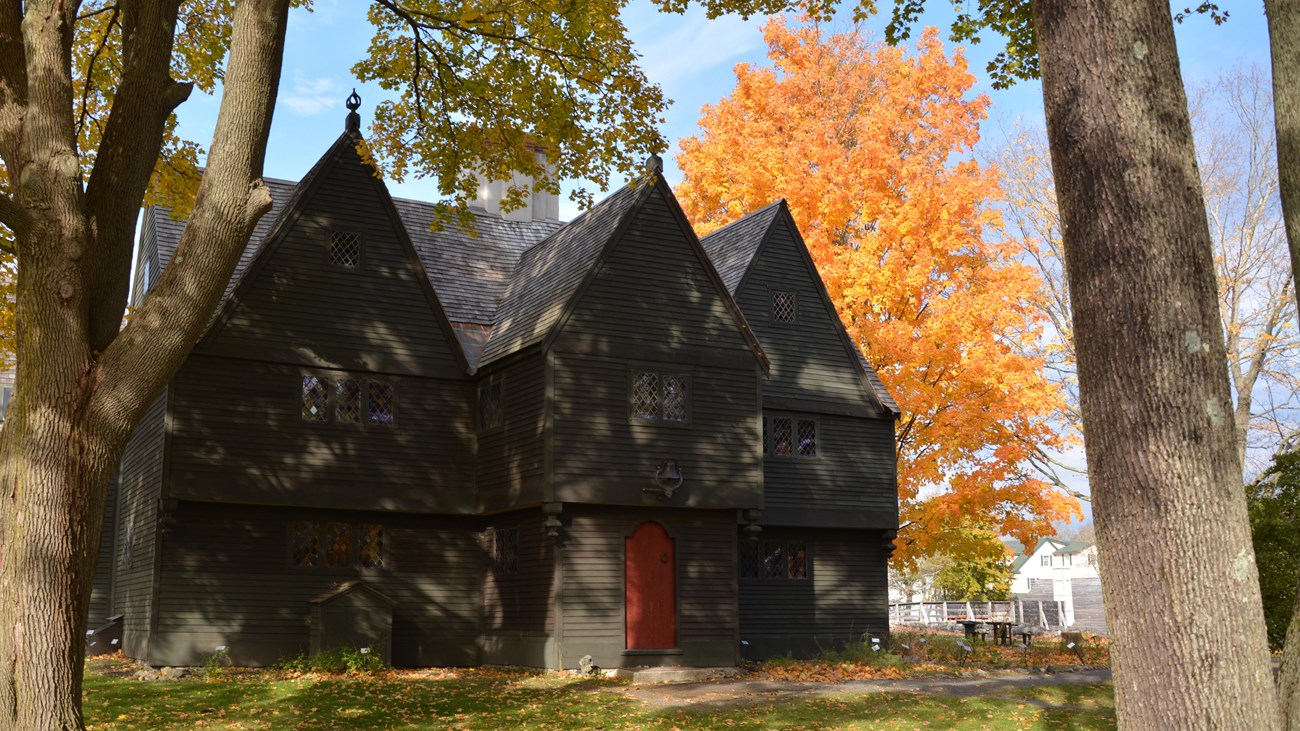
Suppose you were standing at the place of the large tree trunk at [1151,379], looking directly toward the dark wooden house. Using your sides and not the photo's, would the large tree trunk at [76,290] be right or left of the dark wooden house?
left

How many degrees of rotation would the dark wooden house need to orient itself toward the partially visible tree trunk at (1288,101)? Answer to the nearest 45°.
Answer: approximately 45° to its left

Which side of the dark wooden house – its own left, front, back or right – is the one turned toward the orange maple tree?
left

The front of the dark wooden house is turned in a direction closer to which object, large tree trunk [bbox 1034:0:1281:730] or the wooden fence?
the large tree trunk

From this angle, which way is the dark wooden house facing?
toward the camera

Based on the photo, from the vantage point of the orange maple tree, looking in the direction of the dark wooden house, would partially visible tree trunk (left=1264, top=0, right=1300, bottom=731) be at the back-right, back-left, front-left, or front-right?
front-left

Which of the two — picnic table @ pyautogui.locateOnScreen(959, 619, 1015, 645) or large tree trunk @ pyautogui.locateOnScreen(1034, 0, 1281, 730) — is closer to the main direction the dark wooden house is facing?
the large tree trunk

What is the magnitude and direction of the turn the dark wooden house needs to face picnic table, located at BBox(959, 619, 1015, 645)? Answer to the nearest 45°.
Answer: approximately 135° to its left

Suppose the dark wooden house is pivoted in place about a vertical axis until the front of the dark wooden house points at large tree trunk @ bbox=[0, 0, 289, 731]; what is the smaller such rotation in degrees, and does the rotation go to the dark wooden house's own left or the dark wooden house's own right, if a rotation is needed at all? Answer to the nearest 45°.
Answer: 0° — it already faces it

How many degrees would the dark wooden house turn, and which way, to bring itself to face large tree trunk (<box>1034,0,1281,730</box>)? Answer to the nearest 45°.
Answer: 0° — it already faces it

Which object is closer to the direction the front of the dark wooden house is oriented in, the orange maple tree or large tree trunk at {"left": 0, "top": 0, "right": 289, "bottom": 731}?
the large tree trunk

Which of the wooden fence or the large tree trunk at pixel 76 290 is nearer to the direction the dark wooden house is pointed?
the large tree trunk

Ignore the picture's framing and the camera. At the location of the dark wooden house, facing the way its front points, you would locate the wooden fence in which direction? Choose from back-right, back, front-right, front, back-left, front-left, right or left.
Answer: back-left
